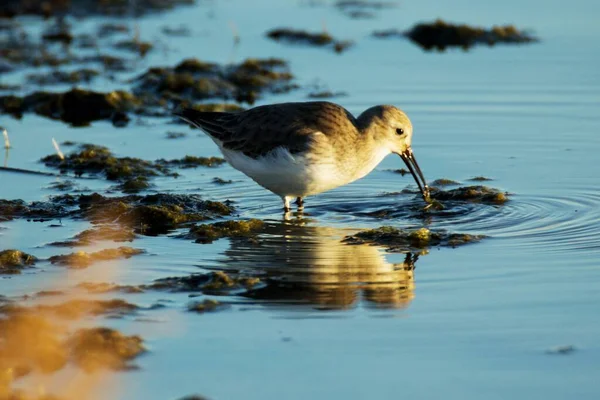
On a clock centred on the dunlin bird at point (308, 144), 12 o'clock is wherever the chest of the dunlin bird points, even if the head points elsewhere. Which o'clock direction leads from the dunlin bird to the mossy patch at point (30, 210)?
The mossy patch is roughly at 6 o'clock from the dunlin bird.

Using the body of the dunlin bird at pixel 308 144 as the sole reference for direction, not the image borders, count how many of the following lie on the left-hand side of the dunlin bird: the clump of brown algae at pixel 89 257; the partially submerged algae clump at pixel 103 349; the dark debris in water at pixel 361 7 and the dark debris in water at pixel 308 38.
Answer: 2

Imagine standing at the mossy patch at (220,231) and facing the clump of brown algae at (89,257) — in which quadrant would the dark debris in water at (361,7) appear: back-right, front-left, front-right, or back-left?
back-right

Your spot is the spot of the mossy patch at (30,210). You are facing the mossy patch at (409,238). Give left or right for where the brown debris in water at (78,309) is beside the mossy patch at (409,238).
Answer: right

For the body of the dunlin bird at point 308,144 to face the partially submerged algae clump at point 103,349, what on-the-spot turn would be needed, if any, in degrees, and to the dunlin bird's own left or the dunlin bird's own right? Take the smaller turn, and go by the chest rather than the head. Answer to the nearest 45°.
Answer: approximately 90° to the dunlin bird's own right

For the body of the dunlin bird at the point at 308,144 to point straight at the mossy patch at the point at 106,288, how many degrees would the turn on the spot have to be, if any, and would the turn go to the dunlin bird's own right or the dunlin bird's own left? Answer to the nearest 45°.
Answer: approximately 135° to the dunlin bird's own right

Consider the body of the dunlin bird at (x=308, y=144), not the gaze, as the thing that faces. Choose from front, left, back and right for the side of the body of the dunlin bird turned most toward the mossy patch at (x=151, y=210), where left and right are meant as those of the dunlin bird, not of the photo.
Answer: back

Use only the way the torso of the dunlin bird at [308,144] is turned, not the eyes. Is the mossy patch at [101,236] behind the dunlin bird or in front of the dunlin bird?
behind

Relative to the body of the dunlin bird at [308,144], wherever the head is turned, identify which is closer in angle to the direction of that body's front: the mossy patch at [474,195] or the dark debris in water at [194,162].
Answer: the mossy patch

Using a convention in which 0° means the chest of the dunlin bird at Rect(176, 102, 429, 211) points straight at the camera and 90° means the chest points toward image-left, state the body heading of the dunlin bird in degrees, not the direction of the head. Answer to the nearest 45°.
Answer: approximately 270°

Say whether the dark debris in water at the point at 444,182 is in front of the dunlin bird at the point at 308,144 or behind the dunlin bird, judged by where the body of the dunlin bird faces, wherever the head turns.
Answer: in front

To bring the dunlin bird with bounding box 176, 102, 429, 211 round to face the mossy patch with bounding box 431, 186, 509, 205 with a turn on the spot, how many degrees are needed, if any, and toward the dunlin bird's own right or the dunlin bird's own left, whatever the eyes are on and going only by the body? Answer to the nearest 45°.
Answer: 0° — it already faces it

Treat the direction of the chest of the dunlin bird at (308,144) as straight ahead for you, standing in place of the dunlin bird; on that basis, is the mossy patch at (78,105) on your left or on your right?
on your left
